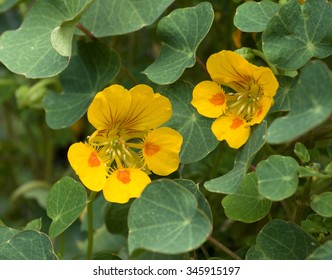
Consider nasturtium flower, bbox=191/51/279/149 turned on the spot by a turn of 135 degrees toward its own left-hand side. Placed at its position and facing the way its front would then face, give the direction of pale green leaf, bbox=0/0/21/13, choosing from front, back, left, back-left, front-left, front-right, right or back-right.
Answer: back-left

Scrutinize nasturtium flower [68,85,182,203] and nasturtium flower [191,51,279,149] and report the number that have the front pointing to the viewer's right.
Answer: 0

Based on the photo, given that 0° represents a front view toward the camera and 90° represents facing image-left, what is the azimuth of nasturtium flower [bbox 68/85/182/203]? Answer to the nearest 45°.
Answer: approximately 0°

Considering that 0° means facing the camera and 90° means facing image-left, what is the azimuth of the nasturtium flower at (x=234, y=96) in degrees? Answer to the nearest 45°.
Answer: approximately 45°

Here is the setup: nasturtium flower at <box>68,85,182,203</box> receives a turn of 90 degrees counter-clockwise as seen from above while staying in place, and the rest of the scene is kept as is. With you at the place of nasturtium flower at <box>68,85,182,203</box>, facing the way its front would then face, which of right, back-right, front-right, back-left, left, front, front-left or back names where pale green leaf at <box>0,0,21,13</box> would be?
left
